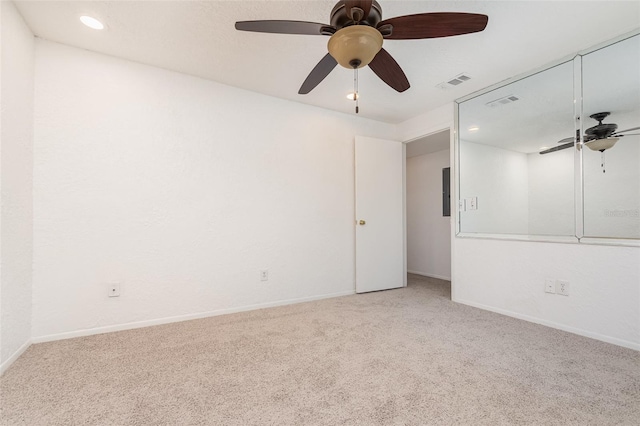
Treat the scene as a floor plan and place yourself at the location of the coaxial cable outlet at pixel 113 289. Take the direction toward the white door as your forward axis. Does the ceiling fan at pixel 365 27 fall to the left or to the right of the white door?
right

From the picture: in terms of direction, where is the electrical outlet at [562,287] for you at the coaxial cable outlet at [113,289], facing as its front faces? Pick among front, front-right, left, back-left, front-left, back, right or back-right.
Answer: front-left

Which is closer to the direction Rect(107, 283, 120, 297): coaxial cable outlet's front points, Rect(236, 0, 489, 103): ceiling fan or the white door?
the ceiling fan

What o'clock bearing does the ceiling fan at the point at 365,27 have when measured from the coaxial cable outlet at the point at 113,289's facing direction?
The ceiling fan is roughly at 11 o'clock from the coaxial cable outlet.

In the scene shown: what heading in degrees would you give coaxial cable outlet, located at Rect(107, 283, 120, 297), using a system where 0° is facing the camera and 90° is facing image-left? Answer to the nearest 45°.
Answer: approximately 0°

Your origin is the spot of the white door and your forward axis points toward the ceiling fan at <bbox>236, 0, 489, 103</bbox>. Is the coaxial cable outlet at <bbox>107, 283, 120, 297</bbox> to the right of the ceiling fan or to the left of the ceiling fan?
right

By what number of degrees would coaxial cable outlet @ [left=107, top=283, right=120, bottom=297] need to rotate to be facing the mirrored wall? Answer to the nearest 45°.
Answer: approximately 45° to its left

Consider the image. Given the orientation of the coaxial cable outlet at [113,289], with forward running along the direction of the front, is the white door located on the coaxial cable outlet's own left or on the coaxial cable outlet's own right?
on the coaxial cable outlet's own left
